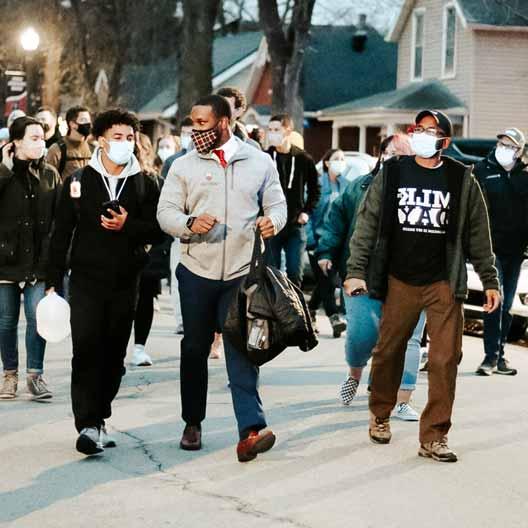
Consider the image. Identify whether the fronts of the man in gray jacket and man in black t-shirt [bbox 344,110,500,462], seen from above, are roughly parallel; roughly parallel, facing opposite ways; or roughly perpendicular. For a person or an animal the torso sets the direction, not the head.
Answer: roughly parallel

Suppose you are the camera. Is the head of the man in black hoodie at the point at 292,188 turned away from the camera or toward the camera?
toward the camera

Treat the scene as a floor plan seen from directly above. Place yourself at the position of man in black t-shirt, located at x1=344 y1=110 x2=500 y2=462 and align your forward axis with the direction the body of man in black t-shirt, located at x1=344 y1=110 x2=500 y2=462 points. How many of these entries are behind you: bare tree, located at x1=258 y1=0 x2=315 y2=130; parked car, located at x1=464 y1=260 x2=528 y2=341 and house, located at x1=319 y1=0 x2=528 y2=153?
3

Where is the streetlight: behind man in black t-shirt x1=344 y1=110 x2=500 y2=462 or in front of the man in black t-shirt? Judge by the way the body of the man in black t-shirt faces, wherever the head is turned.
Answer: behind

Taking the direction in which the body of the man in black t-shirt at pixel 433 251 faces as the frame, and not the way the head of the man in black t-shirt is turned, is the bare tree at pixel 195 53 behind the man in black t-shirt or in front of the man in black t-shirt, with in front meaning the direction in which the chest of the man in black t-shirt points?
behind

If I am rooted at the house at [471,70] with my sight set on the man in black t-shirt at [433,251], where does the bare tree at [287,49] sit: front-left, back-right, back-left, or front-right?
front-right

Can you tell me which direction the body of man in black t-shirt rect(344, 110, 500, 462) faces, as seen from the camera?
toward the camera

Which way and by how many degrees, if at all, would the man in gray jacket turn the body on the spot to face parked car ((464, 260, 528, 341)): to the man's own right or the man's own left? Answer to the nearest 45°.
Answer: approximately 135° to the man's own left

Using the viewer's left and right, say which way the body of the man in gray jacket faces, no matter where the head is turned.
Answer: facing the viewer

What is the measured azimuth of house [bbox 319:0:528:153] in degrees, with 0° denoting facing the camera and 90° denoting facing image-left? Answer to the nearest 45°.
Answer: approximately 45°

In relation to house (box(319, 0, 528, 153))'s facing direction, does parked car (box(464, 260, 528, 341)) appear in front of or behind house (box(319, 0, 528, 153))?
in front

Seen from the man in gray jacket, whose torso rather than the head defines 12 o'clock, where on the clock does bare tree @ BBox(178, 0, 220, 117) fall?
The bare tree is roughly at 6 o'clock from the man in gray jacket.

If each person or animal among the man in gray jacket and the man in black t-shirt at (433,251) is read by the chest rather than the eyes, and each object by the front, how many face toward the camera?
2
